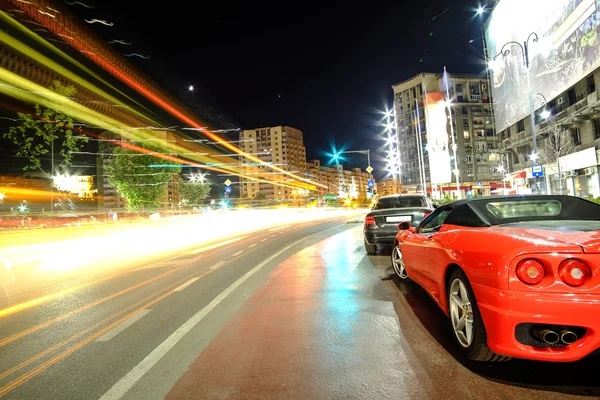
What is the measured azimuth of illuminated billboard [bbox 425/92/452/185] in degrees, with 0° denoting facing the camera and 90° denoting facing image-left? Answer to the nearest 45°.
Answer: approximately 0°

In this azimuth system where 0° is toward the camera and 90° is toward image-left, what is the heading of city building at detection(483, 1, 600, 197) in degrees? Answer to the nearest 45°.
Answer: approximately 45°

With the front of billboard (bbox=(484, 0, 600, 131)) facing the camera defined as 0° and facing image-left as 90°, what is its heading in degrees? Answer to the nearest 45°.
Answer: approximately 45°

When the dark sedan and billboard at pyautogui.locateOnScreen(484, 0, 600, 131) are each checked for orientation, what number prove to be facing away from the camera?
1

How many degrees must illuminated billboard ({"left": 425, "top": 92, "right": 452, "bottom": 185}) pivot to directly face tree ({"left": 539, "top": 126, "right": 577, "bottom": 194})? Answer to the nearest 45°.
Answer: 0° — it already faces it

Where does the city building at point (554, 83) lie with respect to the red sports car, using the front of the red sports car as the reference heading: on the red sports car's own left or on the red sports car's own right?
on the red sports car's own right

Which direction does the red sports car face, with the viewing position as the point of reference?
facing away from the viewer and to the left of the viewer

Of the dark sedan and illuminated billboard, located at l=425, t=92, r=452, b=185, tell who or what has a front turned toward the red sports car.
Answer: the illuminated billboard

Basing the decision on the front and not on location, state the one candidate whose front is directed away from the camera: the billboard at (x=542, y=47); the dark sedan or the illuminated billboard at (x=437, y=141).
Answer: the dark sedan

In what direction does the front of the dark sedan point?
away from the camera
